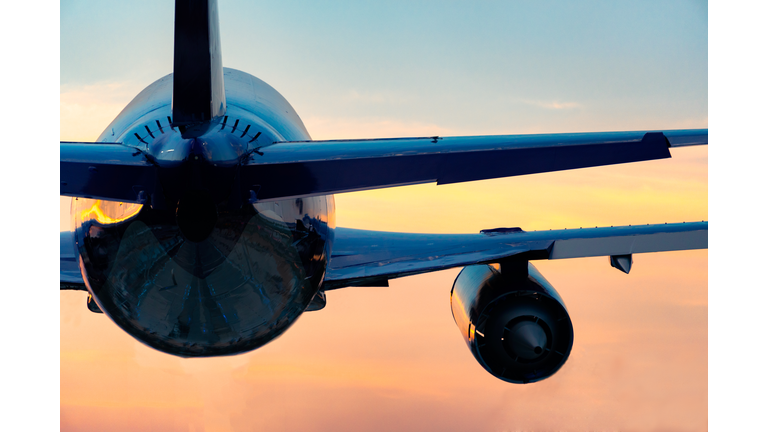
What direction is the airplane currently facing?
away from the camera
